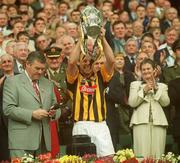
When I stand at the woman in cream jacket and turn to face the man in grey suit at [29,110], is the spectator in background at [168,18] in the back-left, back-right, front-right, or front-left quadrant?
back-right

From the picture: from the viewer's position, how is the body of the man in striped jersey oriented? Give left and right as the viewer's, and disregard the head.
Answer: facing the viewer

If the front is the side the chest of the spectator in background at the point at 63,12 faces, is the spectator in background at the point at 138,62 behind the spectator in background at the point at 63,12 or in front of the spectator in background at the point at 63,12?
in front

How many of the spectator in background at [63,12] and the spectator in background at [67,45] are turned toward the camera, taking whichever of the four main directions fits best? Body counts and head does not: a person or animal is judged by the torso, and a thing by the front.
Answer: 2

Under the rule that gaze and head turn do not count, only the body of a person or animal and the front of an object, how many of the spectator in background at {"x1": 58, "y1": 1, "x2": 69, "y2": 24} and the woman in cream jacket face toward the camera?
2

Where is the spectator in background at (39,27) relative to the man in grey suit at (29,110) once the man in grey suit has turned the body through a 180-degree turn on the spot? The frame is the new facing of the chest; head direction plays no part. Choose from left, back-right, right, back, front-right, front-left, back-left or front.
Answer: front-right

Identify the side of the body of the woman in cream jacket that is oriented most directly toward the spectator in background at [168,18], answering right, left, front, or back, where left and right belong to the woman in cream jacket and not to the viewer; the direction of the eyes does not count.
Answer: back

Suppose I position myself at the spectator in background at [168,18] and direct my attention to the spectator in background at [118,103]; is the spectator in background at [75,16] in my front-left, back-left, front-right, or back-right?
front-right

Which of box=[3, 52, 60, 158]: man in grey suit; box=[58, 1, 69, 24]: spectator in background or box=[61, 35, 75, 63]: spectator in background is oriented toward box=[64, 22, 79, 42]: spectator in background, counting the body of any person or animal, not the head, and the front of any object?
box=[58, 1, 69, 24]: spectator in background

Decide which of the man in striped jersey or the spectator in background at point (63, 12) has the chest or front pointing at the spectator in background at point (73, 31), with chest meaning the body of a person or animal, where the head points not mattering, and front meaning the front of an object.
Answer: the spectator in background at point (63, 12)

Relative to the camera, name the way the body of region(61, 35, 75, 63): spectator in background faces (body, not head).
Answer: toward the camera

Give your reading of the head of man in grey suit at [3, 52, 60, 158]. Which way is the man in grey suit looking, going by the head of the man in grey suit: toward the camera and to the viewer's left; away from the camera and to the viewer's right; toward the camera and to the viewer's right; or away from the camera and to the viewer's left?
toward the camera and to the viewer's right

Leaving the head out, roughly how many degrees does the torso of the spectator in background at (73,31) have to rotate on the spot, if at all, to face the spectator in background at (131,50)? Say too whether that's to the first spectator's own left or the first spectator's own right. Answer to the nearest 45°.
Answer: approximately 90° to the first spectator's own left

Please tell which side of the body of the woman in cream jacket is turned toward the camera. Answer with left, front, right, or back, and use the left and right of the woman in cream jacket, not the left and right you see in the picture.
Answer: front

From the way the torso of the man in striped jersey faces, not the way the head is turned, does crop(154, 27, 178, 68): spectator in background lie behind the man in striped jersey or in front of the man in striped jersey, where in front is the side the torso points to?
behind

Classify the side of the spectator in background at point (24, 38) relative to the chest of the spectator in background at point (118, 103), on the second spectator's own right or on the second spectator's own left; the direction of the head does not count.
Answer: on the second spectator's own right

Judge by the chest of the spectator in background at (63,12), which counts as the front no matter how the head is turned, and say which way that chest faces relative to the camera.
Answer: toward the camera

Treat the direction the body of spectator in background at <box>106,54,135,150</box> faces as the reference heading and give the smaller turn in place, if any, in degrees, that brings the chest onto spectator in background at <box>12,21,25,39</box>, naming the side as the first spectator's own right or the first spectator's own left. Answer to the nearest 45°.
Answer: approximately 135° to the first spectator's own right
